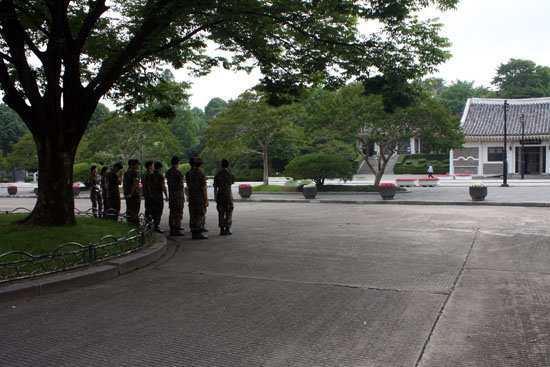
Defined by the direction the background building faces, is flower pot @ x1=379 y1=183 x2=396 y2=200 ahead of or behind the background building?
ahead

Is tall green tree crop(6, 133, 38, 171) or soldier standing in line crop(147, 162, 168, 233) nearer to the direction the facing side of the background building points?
the soldier standing in line

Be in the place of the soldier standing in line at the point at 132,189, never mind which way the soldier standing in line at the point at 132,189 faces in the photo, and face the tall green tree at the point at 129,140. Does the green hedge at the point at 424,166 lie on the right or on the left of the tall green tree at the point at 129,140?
right

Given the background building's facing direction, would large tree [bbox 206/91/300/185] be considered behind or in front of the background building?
in front

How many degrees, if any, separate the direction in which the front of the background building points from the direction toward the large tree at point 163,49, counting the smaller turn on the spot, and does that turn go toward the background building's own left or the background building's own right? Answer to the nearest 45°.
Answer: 0° — it already faces it

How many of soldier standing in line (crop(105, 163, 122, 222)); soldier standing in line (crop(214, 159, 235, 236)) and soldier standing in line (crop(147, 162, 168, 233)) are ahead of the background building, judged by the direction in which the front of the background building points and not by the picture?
3

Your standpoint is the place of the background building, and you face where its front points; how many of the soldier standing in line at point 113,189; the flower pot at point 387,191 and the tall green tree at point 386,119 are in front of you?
3

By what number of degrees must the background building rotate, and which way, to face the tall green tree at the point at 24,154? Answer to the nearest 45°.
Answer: approximately 90° to its right

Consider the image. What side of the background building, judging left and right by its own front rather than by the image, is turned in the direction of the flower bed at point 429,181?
front

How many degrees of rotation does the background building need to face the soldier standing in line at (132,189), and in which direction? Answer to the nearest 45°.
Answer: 0° — it already faces them

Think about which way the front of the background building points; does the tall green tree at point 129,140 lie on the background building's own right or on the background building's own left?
on the background building's own right

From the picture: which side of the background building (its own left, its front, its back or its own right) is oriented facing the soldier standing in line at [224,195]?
front

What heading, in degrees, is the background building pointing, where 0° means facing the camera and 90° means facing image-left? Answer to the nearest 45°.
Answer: approximately 0°
